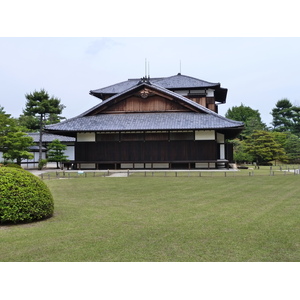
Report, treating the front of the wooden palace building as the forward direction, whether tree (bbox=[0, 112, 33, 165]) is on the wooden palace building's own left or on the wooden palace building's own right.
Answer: on the wooden palace building's own right

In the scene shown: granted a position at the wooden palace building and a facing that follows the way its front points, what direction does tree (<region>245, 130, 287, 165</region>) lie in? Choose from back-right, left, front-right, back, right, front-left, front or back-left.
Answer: back-left

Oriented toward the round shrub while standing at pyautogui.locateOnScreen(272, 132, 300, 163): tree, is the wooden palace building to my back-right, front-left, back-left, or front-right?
front-right

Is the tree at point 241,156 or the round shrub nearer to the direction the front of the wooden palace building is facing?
the round shrub

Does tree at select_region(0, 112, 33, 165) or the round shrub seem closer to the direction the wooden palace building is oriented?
the round shrub

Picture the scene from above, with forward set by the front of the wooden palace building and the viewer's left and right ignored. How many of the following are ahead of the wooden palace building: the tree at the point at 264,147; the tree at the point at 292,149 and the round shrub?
1

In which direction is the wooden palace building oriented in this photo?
toward the camera

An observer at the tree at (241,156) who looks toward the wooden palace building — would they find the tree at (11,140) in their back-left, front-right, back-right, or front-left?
front-right

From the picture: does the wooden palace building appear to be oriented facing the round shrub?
yes

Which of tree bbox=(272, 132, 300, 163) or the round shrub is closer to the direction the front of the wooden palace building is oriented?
the round shrub

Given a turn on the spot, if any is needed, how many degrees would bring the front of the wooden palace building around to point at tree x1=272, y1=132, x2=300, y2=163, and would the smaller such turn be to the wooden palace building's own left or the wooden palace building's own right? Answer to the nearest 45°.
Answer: approximately 135° to the wooden palace building's own left

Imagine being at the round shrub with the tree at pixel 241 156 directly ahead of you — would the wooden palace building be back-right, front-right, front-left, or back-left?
front-left

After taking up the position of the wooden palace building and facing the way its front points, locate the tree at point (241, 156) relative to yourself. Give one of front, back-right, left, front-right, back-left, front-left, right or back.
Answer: back-left

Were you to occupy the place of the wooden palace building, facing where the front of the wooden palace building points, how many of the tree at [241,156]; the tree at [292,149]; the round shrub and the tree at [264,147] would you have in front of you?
1

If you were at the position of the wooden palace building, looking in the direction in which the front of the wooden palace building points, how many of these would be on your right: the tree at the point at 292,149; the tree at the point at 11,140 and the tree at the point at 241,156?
1
